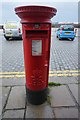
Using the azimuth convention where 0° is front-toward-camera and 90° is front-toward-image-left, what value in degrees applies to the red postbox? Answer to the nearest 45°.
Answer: approximately 0°
